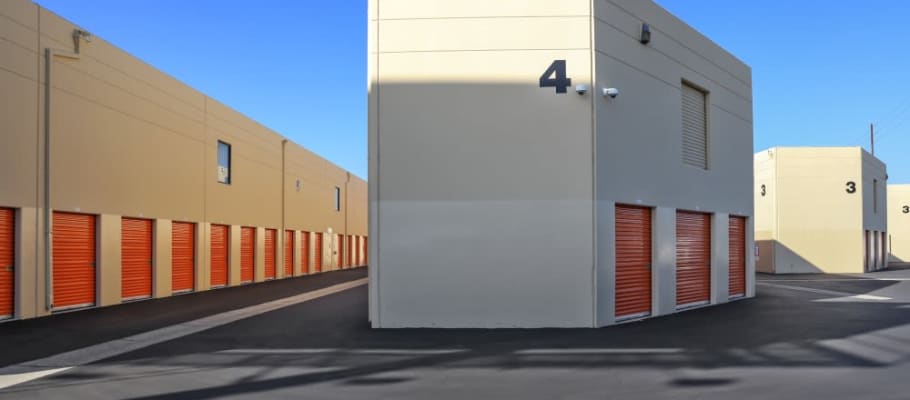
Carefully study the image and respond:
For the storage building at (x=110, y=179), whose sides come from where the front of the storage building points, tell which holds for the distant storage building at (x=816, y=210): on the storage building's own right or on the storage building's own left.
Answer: on the storage building's own left

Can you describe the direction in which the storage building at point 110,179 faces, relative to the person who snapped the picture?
facing the viewer and to the right of the viewer

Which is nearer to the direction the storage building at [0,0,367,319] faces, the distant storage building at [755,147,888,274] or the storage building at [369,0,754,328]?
the storage building

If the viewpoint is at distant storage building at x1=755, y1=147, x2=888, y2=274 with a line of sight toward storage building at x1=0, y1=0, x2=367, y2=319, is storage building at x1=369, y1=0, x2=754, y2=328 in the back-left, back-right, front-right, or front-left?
front-left

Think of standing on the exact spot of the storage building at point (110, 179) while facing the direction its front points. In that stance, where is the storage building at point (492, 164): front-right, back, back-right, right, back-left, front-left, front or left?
front
